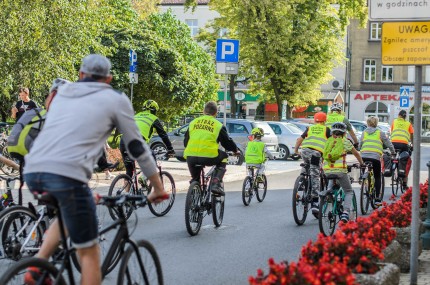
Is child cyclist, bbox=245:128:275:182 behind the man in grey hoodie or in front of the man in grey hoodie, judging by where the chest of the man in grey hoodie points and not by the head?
in front

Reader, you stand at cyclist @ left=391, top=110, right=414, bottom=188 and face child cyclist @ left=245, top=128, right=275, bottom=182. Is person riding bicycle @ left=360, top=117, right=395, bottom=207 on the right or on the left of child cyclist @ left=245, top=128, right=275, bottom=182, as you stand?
left

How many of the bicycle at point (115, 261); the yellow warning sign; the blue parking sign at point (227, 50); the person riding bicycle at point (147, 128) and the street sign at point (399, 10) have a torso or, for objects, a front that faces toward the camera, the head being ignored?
3

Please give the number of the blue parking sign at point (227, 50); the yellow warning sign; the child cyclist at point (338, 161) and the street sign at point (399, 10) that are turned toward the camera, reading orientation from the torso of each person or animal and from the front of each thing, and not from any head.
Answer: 3

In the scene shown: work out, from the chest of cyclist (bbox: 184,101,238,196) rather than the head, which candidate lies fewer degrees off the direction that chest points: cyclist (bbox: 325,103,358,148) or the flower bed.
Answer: the cyclist

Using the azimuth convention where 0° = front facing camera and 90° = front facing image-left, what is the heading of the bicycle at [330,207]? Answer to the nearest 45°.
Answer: approximately 225°

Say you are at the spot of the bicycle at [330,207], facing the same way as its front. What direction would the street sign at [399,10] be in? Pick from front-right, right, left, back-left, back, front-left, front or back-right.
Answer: back-right

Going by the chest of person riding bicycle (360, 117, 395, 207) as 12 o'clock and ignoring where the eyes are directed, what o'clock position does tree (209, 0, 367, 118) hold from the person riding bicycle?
The tree is roughly at 10 o'clock from the person riding bicycle.

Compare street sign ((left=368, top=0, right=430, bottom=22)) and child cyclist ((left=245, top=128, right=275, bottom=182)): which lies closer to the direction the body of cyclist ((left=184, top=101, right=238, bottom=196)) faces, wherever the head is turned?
the child cyclist

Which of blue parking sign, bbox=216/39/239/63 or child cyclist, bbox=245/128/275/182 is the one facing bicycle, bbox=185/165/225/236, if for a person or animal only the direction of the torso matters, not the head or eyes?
the blue parking sign

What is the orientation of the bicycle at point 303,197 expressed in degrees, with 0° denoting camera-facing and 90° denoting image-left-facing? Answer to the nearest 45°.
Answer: approximately 225°

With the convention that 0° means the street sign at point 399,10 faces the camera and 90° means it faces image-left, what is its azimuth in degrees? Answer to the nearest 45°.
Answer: approximately 0°

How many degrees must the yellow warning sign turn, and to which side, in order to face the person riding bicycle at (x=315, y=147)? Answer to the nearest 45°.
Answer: approximately 180°

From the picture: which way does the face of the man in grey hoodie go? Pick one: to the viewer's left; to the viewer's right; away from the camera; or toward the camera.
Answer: away from the camera
